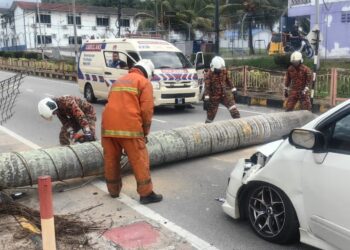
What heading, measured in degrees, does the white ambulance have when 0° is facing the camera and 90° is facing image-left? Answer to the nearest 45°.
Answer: approximately 315°

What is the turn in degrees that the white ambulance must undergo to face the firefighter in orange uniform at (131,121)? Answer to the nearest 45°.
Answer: approximately 45° to its right

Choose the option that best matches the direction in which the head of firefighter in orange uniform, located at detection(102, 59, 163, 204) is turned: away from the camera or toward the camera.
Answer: away from the camera
